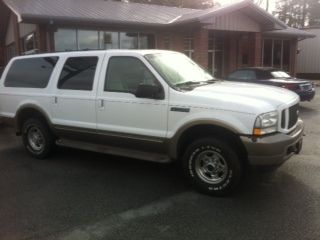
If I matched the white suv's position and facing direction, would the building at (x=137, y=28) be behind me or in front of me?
behind

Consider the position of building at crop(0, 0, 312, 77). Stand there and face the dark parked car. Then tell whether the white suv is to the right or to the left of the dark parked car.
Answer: right

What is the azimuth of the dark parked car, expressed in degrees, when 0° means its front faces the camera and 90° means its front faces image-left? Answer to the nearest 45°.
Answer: approximately 135°

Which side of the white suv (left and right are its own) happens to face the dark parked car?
left

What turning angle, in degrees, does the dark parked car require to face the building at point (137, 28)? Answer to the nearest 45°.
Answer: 0° — it already faces it

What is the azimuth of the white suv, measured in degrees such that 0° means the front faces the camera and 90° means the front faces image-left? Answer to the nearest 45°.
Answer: approximately 315°

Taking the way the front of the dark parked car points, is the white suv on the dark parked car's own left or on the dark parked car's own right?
on the dark parked car's own right
